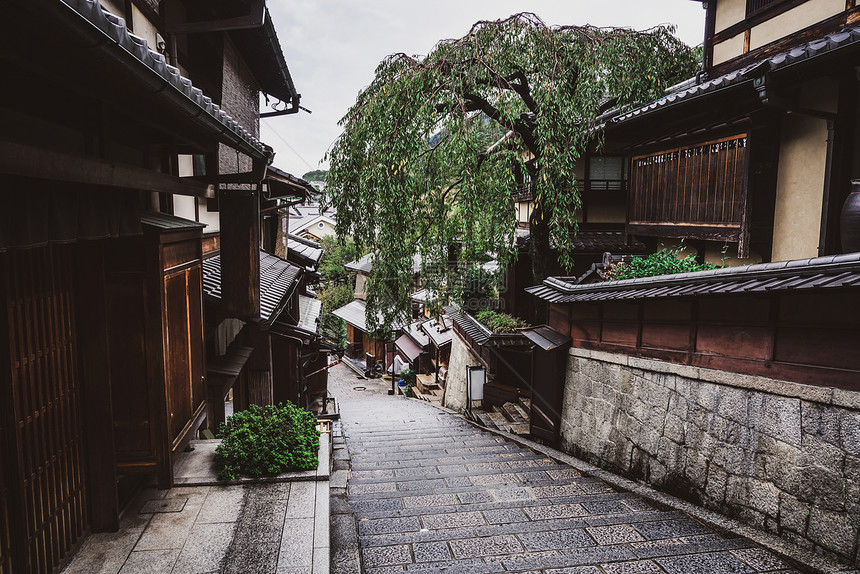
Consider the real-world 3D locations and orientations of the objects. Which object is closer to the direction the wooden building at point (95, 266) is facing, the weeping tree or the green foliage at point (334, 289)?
the weeping tree

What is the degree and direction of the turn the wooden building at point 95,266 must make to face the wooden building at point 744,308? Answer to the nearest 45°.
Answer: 0° — it already faces it

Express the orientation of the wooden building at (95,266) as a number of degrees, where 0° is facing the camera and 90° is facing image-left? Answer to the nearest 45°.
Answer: approximately 270°

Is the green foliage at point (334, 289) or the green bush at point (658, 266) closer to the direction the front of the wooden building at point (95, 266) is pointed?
the green bush

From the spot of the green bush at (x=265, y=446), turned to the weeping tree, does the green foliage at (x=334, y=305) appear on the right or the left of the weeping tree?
left

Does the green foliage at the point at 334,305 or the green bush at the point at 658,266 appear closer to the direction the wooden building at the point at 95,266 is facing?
the green bush

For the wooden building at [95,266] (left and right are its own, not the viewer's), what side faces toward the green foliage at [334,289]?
left

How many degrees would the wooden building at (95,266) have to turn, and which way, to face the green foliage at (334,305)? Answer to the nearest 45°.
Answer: approximately 90° to its left
